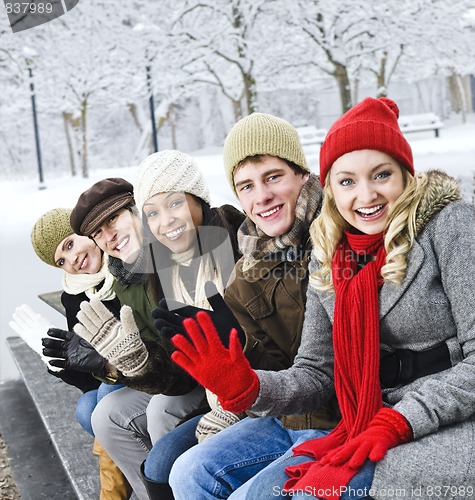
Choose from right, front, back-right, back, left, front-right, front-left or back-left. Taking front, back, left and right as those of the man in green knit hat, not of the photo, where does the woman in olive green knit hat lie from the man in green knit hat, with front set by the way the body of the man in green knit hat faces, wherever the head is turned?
right

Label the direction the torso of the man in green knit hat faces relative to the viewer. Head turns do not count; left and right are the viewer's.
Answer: facing the viewer and to the left of the viewer

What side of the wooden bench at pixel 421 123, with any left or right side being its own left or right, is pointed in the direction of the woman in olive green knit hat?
front

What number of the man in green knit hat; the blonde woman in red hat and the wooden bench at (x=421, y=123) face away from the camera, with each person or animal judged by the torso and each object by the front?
0

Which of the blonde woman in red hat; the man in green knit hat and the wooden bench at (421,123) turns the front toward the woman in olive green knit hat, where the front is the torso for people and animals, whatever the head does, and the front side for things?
the wooden bench

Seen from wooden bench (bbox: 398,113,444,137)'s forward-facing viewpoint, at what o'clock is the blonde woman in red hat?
The blonde woman in red hat is roughly at 12 o'clock from the wooden bench.

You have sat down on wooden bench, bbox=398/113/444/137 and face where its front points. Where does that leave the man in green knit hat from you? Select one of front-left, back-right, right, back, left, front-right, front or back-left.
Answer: front

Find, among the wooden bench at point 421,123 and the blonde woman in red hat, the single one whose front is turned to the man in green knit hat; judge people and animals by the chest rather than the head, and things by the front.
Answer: the wooden bench

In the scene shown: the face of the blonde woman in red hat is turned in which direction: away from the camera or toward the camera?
toward the camera

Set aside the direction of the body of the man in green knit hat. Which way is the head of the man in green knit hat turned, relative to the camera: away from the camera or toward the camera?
toward the camera

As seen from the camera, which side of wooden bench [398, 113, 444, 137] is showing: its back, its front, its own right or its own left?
front

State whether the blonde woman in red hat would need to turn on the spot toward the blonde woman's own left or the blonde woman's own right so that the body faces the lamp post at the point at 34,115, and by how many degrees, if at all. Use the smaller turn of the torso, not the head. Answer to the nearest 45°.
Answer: approximately 135° to the blonde woman's own right

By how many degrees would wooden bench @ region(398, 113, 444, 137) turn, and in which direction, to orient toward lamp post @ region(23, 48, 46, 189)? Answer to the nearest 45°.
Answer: approximately 45° to its right

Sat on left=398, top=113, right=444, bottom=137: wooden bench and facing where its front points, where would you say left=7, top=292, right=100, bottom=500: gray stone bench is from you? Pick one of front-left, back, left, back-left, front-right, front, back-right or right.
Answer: front

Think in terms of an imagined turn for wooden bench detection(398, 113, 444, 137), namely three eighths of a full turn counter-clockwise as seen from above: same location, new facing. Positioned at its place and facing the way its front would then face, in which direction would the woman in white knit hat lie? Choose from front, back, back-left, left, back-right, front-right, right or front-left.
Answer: back-right
